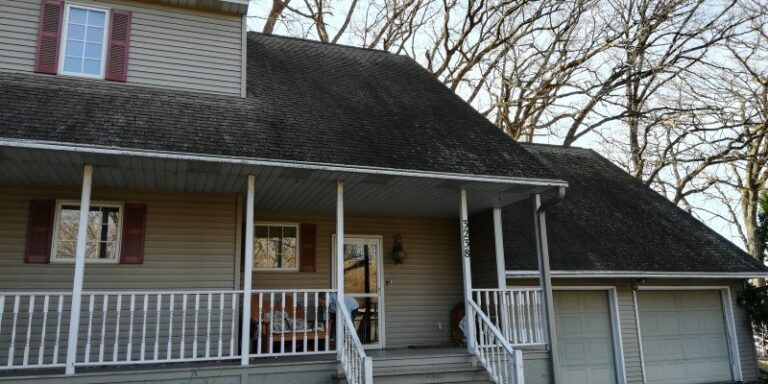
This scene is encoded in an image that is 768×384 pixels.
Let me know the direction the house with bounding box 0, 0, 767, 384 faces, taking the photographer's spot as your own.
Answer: facing the viewer

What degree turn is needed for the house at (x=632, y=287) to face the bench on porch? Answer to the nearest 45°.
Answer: approximately 45° to its right
